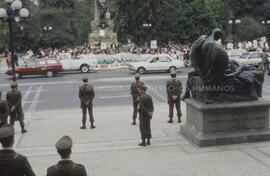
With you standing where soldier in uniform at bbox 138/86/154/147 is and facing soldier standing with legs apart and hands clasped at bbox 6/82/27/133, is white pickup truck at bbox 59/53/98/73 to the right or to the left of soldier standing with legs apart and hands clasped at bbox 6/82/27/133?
right

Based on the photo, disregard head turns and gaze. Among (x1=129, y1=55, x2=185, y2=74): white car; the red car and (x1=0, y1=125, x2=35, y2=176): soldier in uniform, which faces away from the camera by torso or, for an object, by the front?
the soldier in uniform

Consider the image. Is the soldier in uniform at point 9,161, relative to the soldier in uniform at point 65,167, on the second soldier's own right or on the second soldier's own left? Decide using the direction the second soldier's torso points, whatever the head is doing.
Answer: on the second soldier's own left

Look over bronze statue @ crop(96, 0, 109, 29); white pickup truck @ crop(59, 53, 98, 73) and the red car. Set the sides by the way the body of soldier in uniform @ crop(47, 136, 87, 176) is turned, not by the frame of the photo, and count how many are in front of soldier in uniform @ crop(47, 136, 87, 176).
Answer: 3

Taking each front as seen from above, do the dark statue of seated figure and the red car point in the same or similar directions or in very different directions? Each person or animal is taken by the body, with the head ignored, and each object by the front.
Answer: very different directions

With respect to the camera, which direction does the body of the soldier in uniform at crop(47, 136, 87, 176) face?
away from the camera

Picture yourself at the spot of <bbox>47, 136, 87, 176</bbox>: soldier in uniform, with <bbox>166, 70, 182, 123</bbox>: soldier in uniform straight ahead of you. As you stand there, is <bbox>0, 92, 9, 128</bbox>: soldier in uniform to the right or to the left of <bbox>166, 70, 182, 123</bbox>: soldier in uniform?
left

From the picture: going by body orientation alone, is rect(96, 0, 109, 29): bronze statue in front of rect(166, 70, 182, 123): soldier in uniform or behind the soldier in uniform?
in front

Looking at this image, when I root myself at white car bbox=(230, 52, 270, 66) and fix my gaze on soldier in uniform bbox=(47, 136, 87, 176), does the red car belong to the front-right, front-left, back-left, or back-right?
front-right

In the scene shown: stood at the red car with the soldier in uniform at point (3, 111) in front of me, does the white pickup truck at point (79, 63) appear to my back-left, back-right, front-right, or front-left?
back-left

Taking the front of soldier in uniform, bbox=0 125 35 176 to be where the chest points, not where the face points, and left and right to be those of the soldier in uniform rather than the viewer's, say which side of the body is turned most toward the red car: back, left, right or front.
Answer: front

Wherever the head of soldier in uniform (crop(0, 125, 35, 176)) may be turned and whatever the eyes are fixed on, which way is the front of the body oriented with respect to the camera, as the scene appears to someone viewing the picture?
away from the camera

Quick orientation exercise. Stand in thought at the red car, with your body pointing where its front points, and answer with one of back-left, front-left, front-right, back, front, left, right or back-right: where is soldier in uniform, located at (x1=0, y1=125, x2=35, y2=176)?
left

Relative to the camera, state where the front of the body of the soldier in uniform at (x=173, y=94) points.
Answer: away from the camera

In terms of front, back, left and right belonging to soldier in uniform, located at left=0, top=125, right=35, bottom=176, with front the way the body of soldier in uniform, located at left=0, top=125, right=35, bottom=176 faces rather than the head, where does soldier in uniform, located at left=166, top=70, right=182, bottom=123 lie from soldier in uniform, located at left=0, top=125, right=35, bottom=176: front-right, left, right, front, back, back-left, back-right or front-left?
front-right
